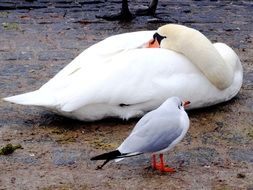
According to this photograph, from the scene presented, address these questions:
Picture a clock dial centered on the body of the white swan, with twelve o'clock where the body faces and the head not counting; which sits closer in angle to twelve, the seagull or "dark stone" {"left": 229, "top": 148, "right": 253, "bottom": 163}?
the dark stone

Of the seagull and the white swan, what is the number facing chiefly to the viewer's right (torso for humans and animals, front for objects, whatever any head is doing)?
2

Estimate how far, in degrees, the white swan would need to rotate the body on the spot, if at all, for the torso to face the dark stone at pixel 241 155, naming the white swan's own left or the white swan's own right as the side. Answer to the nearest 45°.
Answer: approximately 45° to the white swan's own right

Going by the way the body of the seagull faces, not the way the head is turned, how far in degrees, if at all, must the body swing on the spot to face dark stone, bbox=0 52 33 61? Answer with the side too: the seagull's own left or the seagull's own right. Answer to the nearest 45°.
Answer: approximately 135° to the seagull's own left

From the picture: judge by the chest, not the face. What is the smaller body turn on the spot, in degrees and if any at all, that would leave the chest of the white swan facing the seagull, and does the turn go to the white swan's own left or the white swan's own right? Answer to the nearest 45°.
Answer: approximately 90° to the white swan's own right

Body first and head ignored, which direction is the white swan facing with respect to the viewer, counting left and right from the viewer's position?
facing to the right of the viewer

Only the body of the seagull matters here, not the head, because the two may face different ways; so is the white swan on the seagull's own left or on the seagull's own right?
on the seagull's own left

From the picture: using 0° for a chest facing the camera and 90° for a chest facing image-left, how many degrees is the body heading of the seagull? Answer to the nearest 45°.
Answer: approximately 270°
